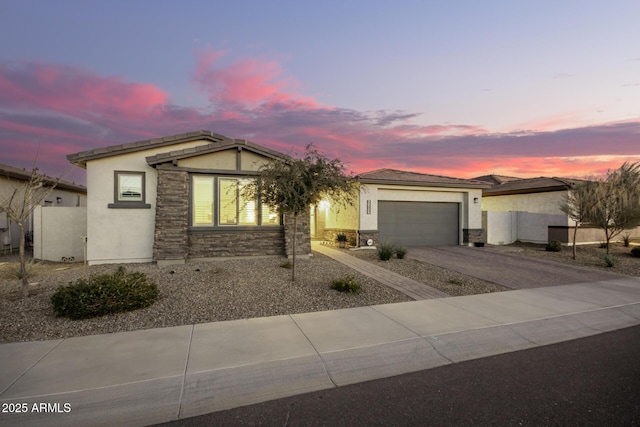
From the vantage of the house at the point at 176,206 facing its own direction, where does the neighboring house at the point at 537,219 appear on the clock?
The neighboring house is roughly at 9 o'clock from the house.

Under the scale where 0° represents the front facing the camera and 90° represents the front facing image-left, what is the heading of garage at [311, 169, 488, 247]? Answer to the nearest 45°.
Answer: approximately 315°

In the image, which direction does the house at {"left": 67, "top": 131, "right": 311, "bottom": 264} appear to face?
toward the camera

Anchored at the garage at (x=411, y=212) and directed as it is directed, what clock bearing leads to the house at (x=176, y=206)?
the house at (x=176, y=206) is roughly at 3 o'clock from the garage at (x=411, y=212).

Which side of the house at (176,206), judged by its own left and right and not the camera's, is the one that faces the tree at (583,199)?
left

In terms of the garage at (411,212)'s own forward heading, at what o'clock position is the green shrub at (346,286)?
The green shrub is roughly at 2 o'clock from the garage.

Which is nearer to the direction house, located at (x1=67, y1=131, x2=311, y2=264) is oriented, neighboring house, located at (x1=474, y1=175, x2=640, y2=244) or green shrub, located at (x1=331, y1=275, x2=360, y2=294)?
the green shrub

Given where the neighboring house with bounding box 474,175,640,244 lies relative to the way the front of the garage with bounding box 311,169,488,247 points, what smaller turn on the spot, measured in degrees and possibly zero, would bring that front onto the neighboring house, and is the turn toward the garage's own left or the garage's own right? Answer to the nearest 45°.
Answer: approximately 90° to the garage's own left

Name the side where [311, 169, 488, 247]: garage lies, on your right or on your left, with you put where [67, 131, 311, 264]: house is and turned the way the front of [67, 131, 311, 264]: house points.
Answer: on your left

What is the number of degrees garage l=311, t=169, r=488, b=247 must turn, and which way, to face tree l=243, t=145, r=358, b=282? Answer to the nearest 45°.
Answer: approximately 45° to its right

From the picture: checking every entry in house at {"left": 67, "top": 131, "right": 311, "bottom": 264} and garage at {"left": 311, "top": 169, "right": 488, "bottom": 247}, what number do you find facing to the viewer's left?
0

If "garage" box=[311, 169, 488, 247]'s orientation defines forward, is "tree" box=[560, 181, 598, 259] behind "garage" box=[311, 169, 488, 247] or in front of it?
in front
